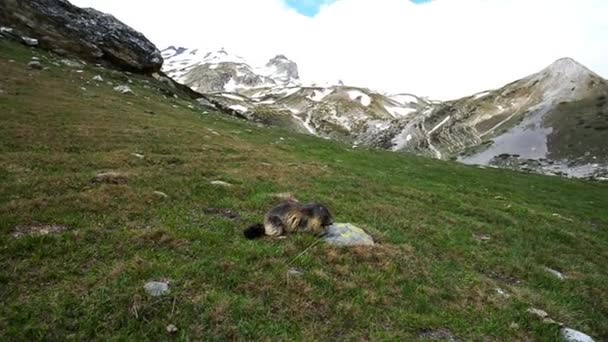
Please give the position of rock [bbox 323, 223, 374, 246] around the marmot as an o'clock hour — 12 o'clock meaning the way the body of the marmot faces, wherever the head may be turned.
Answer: The rock is roughly at 12 o'clock from the marmot.

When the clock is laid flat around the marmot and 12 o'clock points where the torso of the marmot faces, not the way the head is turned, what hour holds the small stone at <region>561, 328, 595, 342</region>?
The small stone is roughly at 1 o'clock from the marmot.

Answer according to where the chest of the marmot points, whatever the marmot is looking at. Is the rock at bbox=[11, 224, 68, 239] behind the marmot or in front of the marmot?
behind

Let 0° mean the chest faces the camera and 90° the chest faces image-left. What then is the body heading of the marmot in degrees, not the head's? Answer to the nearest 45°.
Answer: approximately 270°

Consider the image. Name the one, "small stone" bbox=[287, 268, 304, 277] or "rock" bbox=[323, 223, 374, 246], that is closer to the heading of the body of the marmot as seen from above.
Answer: the rock

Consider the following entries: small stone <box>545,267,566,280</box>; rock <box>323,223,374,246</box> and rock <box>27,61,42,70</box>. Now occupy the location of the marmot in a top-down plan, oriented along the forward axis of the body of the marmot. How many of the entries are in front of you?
2

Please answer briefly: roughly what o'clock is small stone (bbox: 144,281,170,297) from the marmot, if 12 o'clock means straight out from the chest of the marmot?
The small stone is roughly at 4 o'clock from the marmot.

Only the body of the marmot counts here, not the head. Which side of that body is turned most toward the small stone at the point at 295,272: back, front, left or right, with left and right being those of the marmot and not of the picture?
right

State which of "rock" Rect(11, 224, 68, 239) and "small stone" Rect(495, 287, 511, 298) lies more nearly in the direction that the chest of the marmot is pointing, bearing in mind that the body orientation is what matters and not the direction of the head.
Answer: the small stone

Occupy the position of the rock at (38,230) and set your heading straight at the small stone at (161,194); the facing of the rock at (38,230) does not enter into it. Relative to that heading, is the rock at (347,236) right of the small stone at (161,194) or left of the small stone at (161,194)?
right

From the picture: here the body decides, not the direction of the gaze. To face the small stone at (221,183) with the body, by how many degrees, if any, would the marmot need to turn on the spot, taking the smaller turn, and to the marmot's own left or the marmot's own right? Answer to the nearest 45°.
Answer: approximately 135° to the marmot's own left

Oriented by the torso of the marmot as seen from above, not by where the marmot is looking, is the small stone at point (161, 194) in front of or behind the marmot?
behind

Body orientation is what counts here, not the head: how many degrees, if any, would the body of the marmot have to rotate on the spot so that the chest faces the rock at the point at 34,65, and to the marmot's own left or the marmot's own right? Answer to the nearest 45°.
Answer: approximately 135° to the marmot's own left
